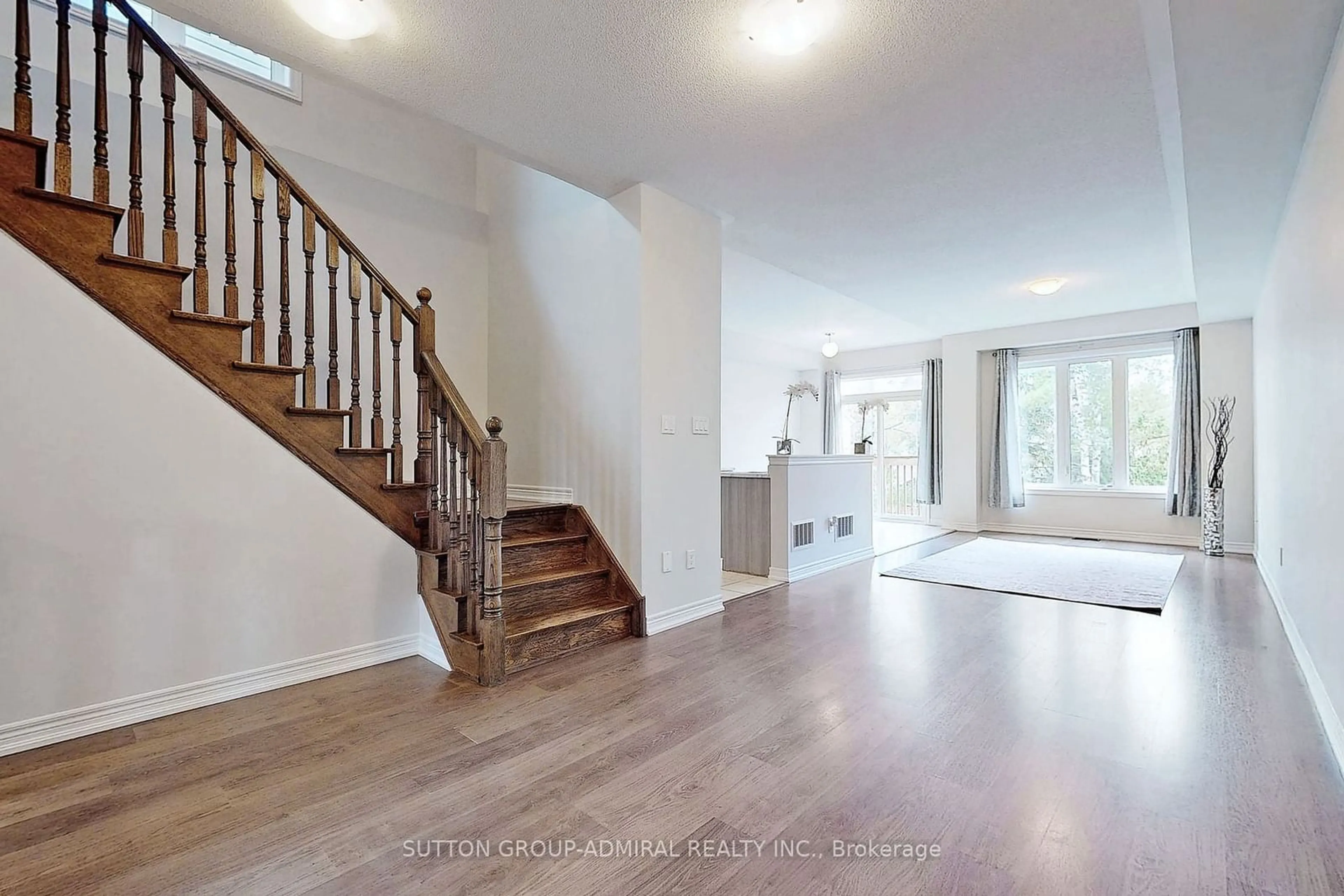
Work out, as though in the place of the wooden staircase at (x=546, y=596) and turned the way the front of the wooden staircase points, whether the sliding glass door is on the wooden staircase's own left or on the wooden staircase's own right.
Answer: on the wooden staircase's own left

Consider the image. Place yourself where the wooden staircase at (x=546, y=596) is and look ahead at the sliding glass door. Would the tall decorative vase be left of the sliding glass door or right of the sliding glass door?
right

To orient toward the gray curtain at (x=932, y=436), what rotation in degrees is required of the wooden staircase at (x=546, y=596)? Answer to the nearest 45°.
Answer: approximately 90° to its left

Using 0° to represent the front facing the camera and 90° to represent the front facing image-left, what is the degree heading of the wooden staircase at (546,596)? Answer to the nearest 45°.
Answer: approximately 315°

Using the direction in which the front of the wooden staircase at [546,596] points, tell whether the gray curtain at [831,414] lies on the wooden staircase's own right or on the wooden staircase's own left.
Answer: on the wooden staircase's own left

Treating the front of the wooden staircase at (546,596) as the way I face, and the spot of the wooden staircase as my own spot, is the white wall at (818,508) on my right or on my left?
on my left
